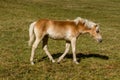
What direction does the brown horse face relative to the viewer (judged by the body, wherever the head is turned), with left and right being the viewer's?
facing to the right of the viewer
